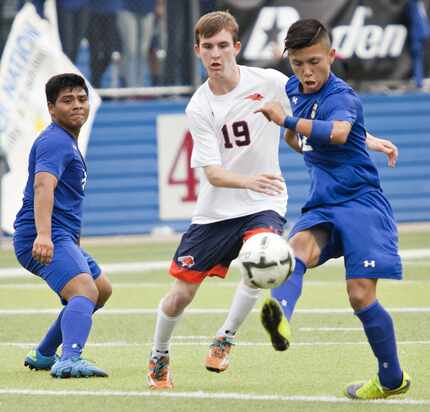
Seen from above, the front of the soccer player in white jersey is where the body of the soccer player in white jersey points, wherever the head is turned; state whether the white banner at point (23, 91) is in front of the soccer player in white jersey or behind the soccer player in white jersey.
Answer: behind

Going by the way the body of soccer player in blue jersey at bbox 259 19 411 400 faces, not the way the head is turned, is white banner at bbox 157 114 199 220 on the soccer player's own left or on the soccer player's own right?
on the soccer player's own right

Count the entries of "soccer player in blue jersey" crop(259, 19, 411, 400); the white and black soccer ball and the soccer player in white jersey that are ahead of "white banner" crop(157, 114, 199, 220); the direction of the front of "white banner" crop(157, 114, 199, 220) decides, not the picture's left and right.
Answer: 3

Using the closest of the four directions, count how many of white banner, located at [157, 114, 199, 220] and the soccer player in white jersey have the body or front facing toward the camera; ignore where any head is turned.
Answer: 2
